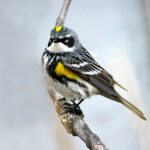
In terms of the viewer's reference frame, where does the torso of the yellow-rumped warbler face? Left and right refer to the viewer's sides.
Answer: facing the viewer and to the left of the viewer
